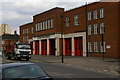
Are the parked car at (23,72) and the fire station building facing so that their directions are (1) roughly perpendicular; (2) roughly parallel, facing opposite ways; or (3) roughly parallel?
roughly perpendicular

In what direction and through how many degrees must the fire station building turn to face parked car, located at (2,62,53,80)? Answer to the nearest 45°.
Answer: approximately 45° to its left

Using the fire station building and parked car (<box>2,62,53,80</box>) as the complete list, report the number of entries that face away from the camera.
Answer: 0

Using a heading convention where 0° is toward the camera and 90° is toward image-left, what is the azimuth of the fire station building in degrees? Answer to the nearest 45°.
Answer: approximately 45°
